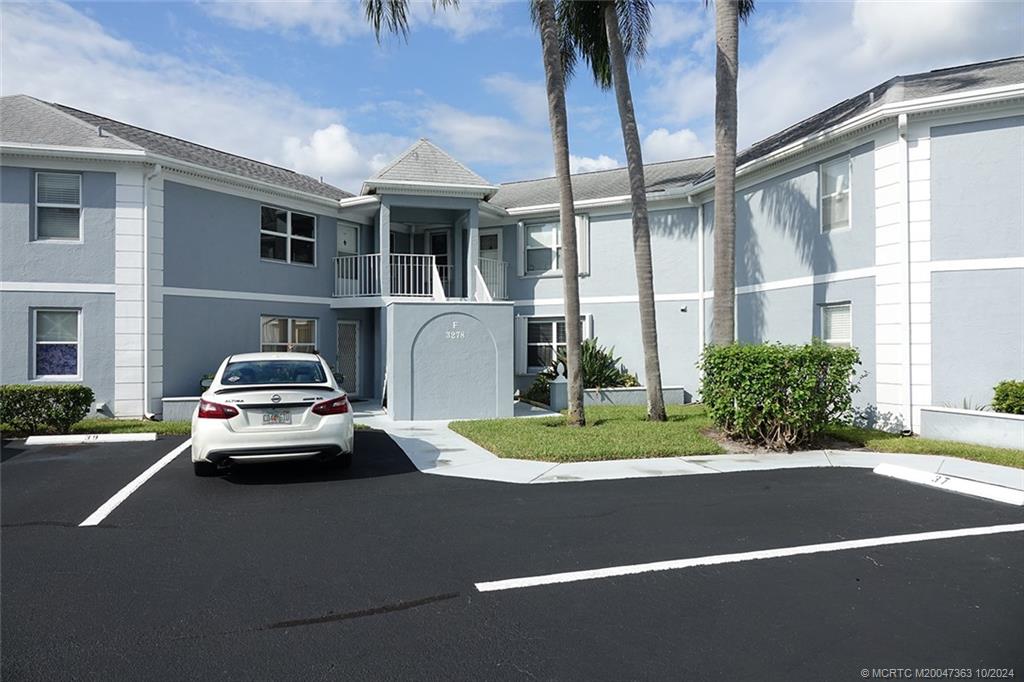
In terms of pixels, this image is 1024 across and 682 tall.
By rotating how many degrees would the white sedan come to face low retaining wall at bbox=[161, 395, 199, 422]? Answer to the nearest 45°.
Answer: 0° — it already faces it

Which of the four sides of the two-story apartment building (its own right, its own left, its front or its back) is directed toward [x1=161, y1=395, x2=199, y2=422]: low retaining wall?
right

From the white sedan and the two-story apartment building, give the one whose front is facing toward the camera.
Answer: the two-story apartment building

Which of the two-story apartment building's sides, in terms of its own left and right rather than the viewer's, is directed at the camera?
front

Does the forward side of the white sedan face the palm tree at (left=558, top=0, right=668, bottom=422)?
no

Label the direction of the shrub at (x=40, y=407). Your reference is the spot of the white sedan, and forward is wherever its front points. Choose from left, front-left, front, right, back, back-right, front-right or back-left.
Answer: front-left

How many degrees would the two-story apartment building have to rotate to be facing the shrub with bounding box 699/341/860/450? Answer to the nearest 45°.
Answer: approximately 45° to its left

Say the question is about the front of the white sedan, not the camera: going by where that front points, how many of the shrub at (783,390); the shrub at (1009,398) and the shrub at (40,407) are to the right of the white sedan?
2

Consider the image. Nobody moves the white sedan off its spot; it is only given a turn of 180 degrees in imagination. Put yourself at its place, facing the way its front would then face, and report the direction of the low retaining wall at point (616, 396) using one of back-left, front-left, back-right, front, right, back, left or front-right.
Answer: back-left

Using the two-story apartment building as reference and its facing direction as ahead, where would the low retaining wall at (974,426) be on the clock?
The low retaining wall is roughly at 10 o'clock from the two-story apartment building.

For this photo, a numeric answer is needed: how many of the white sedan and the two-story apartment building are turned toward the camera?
1

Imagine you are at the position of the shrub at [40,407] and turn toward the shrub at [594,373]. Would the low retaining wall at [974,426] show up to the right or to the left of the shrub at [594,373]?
right

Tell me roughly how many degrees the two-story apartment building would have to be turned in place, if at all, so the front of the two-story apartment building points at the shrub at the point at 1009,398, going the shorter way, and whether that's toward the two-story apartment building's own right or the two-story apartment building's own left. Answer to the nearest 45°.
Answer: approximately 45° to the two-story apartment building's own left

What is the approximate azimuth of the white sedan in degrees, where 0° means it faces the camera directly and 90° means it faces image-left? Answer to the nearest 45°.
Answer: approximately 180°

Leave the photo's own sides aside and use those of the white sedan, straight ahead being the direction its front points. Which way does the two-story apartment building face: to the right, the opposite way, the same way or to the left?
the opposite way

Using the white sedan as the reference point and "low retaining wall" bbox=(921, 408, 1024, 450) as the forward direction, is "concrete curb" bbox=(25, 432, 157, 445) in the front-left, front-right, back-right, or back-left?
back-left
